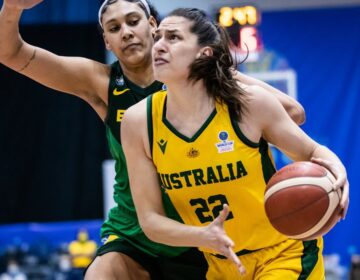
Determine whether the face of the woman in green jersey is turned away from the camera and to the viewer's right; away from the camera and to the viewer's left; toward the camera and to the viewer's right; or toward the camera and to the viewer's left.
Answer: toward the camera and to the viewer's right

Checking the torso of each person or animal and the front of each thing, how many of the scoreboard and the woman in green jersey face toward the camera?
2

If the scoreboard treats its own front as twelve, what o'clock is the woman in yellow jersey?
The woman in yellow jersey is roughly at 12 o'clock from the scoreboard.

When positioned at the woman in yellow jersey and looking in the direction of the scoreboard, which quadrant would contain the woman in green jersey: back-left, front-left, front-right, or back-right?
front-left

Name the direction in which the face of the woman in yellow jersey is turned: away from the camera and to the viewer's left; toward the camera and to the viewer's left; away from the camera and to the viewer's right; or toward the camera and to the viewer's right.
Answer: toward the camera and to the viewer's left

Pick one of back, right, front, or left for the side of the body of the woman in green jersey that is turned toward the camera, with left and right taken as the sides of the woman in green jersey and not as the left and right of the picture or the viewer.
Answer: front

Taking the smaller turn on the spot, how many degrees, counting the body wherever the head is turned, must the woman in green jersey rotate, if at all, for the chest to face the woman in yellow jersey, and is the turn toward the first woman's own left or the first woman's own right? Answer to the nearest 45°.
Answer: approximately 45° to the first woman's own left

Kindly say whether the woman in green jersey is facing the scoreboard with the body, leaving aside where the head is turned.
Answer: no

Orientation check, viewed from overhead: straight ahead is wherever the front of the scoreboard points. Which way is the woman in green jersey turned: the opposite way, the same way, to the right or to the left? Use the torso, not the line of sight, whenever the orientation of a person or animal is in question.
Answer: the same way

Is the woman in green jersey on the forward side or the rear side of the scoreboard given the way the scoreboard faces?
on the forward side

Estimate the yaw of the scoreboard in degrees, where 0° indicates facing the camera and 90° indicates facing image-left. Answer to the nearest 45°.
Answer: approximately 0°

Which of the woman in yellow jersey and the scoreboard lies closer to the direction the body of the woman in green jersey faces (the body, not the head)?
the woman in yellow jersey
